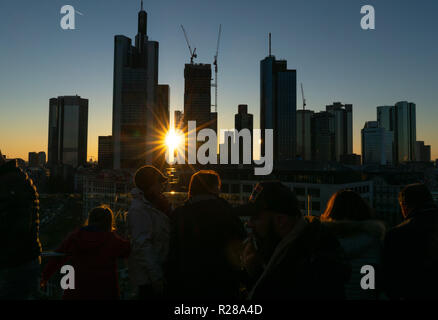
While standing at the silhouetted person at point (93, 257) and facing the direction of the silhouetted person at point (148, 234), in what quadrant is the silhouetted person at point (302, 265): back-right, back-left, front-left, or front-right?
front-right

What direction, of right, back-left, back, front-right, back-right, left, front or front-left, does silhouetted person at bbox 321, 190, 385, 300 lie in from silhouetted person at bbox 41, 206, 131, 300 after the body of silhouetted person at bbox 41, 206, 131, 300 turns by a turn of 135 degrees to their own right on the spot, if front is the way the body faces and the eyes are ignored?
front

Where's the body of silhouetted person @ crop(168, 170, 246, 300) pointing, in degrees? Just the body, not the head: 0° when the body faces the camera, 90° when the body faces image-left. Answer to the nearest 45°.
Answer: approximately 180°

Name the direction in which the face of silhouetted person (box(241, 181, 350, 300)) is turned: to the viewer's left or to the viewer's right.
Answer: to the viewer's left

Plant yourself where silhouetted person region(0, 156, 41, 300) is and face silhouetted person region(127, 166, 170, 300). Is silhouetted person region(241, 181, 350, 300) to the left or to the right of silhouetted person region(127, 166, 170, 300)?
right

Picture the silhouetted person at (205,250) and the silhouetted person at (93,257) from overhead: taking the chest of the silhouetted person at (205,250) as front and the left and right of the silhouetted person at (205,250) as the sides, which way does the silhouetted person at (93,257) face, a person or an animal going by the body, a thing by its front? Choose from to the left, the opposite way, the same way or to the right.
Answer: the same way

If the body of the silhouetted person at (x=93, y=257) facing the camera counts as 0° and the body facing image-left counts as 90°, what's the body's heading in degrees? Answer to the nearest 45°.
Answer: approximately 180°
